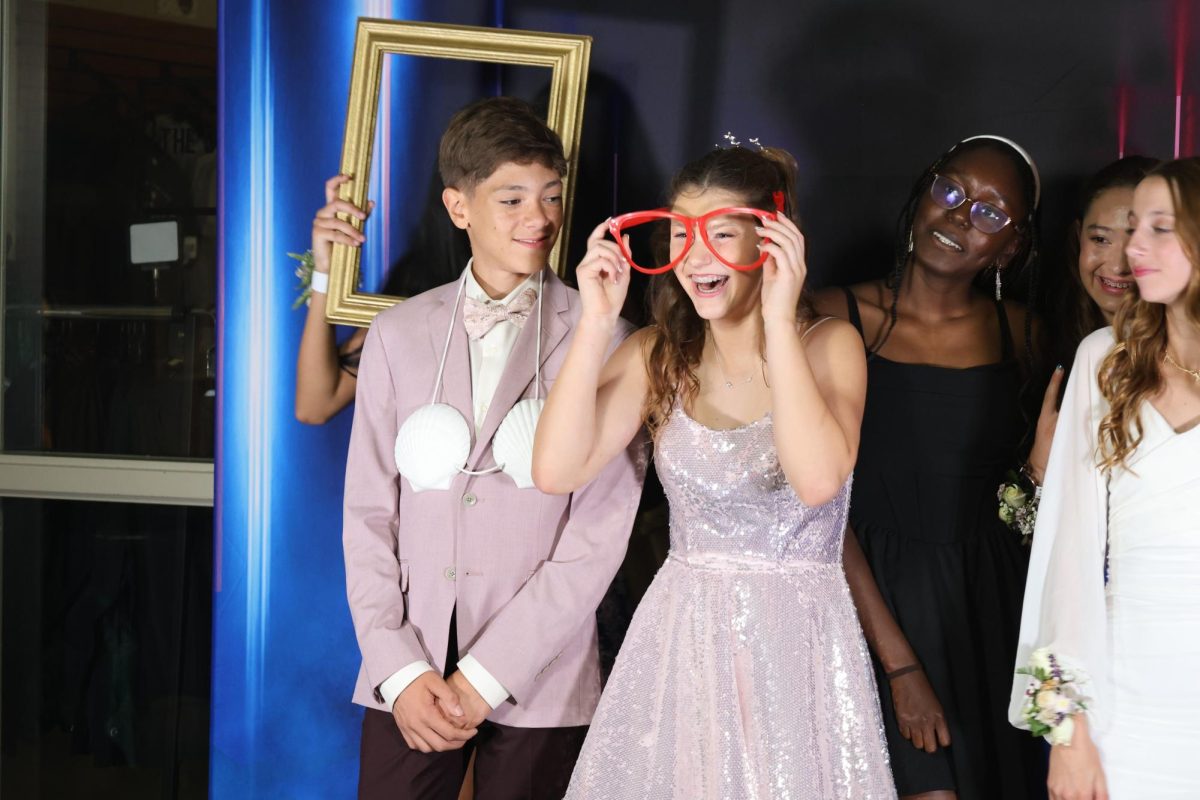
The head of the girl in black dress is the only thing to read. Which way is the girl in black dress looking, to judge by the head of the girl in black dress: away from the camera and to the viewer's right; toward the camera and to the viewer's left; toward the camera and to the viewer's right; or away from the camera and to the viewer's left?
toward the camera and to the viewer's left

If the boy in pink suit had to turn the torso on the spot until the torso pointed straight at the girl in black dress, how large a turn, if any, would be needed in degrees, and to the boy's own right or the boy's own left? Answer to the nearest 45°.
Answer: approximately 90° to the boy's own left

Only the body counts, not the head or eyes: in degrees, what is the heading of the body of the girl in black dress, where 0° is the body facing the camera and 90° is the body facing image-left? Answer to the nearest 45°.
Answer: approximately 0°

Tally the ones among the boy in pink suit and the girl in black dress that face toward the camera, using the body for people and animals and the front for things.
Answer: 2

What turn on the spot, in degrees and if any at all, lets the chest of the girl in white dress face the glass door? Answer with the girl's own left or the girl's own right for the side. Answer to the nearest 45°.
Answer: approximately 90° to the girl's own right

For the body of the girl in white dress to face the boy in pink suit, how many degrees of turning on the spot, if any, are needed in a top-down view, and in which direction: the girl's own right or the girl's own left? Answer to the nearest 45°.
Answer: approximately 90° to the girl's own right

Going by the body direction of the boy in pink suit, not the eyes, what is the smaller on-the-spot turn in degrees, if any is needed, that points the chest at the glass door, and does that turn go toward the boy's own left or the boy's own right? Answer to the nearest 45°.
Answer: approximately 135° to the boy's own right
